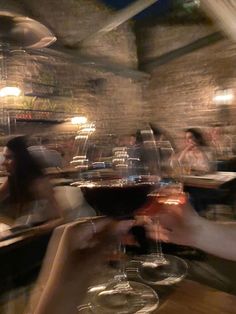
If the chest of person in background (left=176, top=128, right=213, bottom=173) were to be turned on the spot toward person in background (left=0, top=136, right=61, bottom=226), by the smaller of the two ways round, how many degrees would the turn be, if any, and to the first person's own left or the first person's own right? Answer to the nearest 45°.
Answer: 0° — they already face them

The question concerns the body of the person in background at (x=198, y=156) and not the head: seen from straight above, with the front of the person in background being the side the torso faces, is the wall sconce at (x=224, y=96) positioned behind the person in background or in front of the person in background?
behind

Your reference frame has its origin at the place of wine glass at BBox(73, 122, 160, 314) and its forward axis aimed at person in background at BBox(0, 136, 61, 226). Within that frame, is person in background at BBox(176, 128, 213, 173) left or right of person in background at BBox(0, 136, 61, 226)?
right

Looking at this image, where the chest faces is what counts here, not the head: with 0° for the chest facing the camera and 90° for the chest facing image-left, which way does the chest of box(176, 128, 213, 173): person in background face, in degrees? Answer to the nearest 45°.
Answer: approximately 45°
